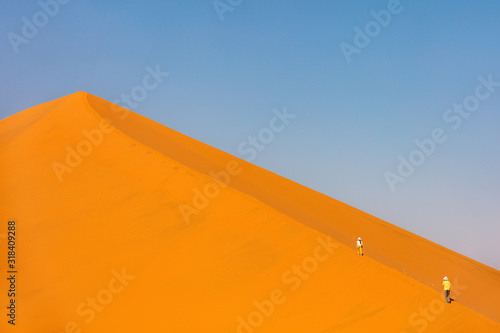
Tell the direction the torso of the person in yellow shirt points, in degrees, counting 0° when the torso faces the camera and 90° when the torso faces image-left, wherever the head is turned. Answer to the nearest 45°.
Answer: approximately 135°
